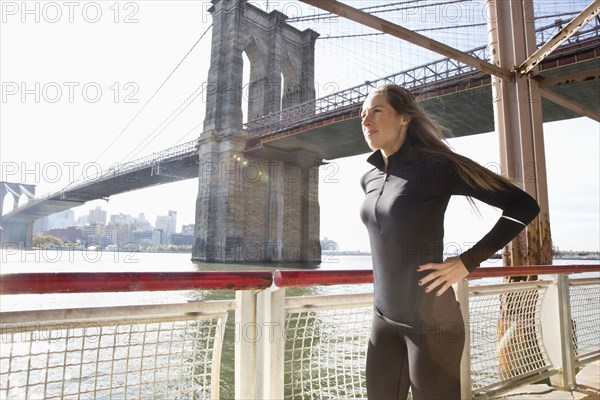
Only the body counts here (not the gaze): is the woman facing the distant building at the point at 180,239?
no

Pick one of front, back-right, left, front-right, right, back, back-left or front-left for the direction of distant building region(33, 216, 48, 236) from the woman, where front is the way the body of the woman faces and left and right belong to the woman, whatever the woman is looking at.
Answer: right

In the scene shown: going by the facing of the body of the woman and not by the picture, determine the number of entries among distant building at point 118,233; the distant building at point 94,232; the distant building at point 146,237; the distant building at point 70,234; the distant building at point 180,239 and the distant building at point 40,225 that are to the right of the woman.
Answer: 6

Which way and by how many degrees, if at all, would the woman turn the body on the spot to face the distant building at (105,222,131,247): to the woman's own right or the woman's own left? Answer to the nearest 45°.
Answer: approximately 90° to the woman's own right

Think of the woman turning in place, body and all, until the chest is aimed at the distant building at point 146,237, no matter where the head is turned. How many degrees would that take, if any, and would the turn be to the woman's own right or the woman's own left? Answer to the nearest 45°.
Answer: approximately 90° to the woman's own right

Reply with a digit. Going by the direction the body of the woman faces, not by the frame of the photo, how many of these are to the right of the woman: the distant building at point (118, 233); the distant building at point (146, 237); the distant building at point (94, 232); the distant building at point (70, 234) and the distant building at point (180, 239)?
5

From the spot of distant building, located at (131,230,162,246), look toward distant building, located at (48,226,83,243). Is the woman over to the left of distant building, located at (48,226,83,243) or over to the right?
left

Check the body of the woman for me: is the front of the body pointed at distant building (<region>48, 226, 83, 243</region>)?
no

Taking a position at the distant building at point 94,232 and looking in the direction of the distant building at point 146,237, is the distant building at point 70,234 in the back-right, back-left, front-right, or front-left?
back-left

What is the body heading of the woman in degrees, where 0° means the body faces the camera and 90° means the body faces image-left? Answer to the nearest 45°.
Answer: approximately 45°

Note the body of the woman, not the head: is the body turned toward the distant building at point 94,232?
no
